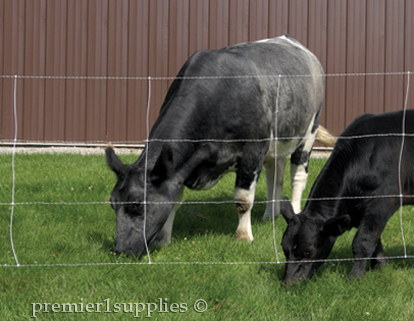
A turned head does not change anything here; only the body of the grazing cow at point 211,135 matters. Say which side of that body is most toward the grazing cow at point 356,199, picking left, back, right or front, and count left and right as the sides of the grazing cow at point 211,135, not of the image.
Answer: left

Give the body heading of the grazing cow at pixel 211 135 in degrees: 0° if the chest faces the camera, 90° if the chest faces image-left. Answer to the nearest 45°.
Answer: approximately 45°
